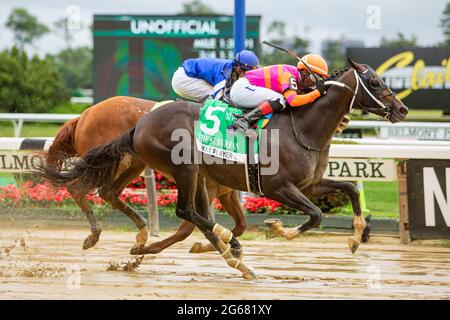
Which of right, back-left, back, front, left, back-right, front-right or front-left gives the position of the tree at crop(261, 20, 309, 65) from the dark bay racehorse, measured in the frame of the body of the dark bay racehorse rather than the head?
left

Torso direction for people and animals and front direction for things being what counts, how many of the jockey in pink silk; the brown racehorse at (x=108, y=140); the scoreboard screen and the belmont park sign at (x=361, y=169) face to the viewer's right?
2

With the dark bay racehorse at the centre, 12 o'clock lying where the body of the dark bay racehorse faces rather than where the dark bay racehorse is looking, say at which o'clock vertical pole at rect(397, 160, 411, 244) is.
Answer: The vertical pole is roughly at 10 o'clock from the dark bay racehorse.

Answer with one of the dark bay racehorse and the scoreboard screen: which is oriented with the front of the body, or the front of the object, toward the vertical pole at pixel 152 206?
the scoreboard screen

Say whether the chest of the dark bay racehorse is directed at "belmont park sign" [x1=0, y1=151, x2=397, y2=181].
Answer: no

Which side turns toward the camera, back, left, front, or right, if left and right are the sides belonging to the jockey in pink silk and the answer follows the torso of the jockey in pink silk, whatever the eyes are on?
right

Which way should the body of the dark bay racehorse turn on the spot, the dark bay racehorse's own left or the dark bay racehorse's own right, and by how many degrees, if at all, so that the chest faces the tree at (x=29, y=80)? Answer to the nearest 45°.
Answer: approximately 90° to the dark bay racehorse's own left

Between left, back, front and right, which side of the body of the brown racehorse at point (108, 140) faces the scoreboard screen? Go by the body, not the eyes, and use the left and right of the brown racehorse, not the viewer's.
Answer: left

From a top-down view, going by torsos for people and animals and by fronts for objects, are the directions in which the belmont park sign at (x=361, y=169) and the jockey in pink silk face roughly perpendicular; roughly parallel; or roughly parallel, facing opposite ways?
roughly perpendicular

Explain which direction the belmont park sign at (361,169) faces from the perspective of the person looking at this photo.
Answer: facing the viewer

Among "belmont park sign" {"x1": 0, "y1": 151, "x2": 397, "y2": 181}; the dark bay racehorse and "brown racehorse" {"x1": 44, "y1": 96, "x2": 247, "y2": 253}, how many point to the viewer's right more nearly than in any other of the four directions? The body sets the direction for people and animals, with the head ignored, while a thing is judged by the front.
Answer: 2

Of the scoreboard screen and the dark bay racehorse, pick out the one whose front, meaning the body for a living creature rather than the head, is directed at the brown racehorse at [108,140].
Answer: the scoreboard screen

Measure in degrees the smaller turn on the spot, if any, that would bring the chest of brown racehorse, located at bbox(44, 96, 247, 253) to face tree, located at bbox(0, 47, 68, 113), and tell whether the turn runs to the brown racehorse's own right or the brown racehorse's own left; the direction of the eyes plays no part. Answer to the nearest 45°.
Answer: approximately 90° to the brown racehorse's own left

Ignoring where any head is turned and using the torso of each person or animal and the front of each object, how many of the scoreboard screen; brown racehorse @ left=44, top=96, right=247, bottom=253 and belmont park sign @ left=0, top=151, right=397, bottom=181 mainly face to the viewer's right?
1

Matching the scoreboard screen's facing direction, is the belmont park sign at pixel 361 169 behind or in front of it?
in front

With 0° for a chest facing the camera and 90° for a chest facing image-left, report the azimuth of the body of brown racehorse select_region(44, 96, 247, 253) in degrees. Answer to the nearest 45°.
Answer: approximately 270°

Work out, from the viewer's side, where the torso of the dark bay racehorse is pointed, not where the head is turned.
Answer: to the viewer's right

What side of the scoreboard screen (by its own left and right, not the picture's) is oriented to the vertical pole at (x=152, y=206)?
front

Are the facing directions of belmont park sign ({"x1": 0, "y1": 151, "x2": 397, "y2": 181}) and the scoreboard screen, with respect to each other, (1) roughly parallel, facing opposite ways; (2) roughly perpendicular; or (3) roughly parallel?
roughly parallel
